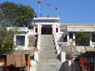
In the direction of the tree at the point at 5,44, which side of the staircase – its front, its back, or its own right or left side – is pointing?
right

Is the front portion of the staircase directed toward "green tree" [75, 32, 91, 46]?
no

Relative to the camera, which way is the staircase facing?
toward the camera

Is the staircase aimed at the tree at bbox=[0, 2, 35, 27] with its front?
no

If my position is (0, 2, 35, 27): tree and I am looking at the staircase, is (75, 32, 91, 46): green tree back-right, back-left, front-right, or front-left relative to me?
front-left
